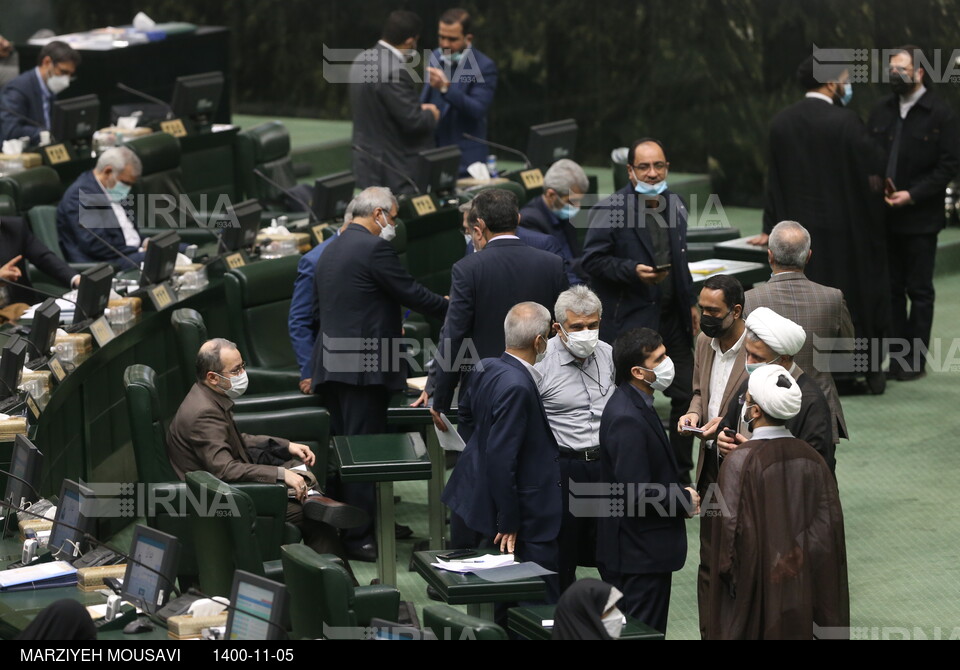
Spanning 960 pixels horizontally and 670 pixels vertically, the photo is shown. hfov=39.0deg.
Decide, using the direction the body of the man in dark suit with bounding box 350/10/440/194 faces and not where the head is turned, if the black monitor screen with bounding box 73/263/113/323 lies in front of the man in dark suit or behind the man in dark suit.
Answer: behind

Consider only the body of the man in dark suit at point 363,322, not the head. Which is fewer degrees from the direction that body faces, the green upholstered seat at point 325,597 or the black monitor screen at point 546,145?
the black monitor screen

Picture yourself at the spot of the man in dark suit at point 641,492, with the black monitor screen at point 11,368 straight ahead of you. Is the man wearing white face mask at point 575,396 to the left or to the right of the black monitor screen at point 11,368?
right

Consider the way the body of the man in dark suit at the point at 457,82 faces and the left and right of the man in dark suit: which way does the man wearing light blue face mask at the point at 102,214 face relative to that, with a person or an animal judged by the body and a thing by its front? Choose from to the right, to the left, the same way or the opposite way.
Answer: to the left

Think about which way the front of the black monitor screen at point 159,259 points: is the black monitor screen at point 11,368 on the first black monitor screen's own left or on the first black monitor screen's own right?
on the first black monitor screen's own left

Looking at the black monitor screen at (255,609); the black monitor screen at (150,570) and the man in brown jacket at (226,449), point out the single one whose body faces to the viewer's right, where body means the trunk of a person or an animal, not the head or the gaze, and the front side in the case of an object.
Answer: the man in brown jacket

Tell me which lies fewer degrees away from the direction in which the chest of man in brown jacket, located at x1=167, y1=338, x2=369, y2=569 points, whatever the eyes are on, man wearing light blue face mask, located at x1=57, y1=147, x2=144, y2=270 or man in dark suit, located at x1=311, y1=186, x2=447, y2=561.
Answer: the man in dark suit

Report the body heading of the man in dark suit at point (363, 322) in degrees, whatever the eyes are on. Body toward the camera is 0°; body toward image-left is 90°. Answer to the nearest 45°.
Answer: approximately 225°

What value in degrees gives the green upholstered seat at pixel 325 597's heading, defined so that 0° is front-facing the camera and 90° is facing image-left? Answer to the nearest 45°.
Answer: approximately 225°

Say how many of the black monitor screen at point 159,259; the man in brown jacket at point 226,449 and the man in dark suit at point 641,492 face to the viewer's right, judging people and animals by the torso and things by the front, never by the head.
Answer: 2

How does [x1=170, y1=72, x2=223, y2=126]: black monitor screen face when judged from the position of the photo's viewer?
facing away from the viewer and to the left of the viewer

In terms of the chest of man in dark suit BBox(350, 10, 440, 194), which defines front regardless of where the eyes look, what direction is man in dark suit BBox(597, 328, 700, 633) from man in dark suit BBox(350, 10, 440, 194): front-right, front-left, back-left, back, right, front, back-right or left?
back-right

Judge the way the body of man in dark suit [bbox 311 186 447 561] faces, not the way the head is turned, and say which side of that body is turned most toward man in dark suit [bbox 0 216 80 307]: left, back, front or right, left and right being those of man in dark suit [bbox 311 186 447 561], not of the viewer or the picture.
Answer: left

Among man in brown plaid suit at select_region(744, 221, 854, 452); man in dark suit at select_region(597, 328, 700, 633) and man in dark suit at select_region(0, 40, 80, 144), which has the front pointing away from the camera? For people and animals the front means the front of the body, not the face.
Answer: man in brown plaid suit at select_region(744, 221, 854, 452)

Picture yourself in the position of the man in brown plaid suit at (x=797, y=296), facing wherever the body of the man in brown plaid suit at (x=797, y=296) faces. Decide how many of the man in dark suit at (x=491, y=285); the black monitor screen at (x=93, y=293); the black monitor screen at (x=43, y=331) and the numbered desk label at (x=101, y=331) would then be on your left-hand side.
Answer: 4
